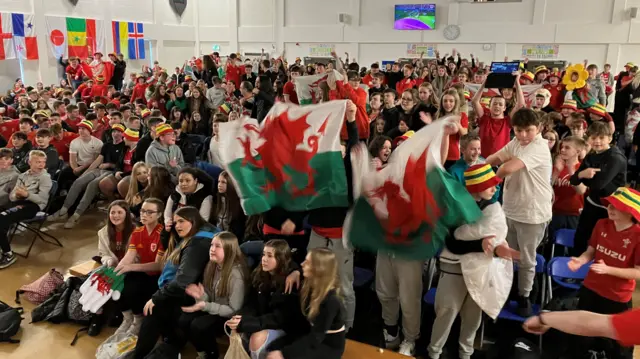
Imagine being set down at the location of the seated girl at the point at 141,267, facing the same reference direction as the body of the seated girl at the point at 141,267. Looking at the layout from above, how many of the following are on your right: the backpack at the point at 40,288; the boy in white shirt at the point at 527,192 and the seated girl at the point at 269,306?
1

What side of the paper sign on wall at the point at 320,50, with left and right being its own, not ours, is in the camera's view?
front

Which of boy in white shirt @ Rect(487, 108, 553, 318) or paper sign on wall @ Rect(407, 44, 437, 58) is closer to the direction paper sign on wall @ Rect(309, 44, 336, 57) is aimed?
the boy in white shirt

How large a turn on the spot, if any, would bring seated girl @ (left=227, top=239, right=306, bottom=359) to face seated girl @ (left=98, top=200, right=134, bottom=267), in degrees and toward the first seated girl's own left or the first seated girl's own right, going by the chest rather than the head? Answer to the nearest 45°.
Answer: approximately 90° to the first seated girl's own right

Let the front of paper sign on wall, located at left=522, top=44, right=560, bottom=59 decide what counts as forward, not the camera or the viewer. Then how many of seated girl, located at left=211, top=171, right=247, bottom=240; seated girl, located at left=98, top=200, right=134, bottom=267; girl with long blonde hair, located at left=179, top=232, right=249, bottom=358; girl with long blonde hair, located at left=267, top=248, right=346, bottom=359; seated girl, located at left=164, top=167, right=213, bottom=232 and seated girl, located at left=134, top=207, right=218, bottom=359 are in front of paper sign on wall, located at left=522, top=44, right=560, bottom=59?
6

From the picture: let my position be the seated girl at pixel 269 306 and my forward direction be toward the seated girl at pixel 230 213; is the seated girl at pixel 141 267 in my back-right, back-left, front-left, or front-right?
front-left

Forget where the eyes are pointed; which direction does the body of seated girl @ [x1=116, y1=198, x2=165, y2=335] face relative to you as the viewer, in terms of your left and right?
facing the viewer and to the left of the viewer

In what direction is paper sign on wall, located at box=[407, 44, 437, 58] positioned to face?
toward the camera

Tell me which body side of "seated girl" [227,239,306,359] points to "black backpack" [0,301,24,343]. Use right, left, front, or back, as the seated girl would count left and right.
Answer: right

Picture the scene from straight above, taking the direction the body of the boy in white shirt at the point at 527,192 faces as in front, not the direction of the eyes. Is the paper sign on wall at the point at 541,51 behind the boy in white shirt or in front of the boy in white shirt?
behind

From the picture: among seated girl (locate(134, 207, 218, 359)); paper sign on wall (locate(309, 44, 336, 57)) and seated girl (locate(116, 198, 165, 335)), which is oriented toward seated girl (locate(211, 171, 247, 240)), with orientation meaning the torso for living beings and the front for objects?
the paper sign on wall

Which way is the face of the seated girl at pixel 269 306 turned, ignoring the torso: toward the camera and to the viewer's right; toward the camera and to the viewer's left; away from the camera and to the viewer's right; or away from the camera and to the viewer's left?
toward the camera and to the viewer's left

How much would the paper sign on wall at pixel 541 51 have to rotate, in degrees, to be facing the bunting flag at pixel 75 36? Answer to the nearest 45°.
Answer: approximately 90° to its right

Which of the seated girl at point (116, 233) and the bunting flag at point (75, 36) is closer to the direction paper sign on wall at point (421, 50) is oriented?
the seated girl
